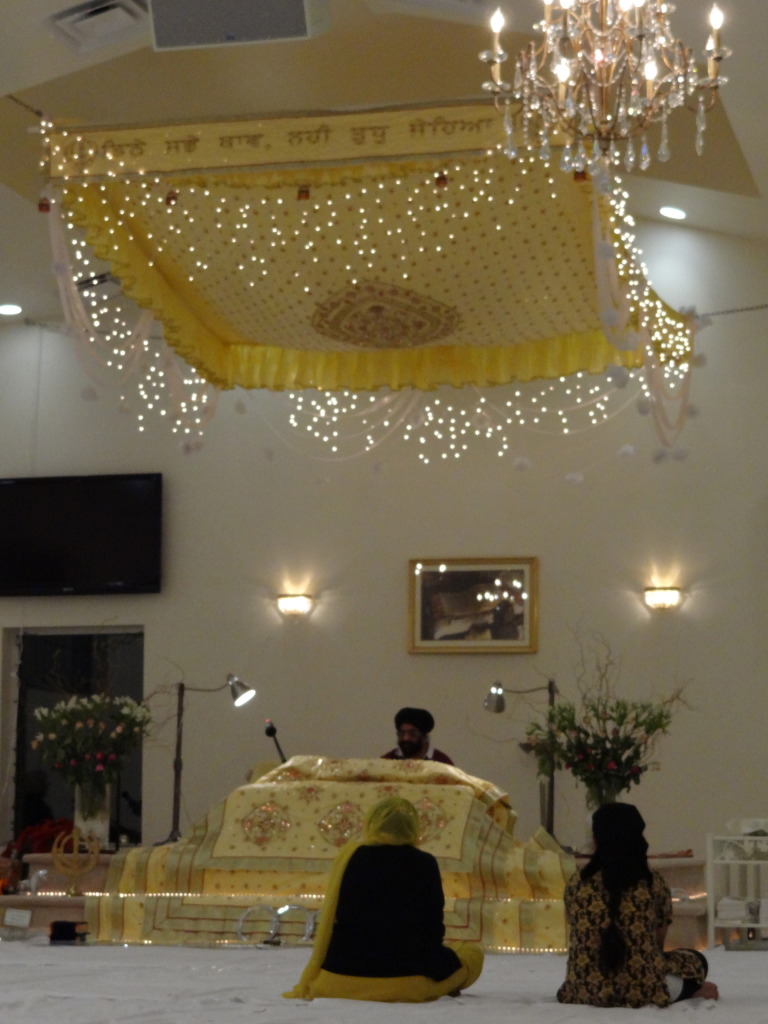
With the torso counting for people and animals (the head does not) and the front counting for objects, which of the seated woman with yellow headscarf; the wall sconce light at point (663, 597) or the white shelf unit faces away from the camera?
the seated woman with yellow headscarf

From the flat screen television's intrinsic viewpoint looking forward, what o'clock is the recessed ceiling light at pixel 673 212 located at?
The recessed ceiling light is roughly at 10 o'clock from the flat screen television.

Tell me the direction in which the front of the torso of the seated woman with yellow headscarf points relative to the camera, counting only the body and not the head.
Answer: away from the camera

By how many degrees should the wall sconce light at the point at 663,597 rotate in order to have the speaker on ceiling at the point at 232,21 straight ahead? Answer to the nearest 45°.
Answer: approximately 45° to its right

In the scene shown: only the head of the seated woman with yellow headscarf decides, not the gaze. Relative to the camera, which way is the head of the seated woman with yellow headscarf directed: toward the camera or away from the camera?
away from the camera

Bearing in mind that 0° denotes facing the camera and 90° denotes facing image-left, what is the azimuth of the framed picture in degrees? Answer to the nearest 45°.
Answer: approximately 0°

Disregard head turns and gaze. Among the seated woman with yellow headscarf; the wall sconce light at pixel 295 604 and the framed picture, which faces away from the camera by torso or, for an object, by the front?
the seated woman with yellow headscarf

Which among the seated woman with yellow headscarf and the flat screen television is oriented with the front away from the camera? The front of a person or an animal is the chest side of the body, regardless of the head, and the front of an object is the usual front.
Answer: the seated woman with yellow headscarf

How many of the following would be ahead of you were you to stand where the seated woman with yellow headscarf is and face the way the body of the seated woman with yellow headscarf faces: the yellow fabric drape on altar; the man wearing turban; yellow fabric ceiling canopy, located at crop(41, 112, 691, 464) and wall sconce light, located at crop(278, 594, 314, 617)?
4

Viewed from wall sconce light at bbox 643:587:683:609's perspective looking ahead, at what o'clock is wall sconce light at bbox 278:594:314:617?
wall sconce light at bbox 278:594:314:617 is roughly at 3 o'clock from wall sconce light at bbox 643:587:683:609.

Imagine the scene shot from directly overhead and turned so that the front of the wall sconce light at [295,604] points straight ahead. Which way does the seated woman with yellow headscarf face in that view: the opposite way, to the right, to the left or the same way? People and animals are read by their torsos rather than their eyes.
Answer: the opposite way
